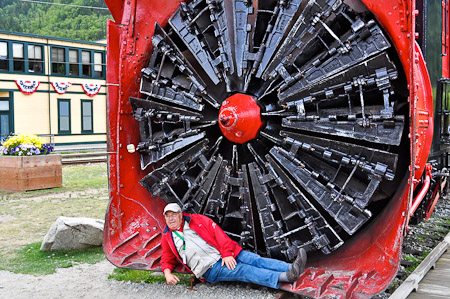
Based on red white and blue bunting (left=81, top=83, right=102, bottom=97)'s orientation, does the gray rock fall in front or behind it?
in front

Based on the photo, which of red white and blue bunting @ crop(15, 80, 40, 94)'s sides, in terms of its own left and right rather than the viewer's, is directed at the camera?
front

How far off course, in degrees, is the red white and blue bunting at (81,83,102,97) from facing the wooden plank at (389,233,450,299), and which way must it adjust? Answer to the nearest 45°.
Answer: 0° — it already faces it

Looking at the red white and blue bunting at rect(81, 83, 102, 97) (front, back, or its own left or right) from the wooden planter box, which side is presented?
front

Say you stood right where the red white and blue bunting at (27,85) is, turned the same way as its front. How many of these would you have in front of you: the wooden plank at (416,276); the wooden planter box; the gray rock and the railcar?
4

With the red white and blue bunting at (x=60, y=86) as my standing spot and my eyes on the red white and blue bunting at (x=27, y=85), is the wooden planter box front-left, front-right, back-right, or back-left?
front-left

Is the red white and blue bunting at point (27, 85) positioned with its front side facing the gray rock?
yes

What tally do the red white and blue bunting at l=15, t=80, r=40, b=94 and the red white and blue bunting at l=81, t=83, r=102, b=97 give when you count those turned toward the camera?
2

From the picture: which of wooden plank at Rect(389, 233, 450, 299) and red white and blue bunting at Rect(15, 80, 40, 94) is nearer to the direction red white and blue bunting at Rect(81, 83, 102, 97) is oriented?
the wooden plank

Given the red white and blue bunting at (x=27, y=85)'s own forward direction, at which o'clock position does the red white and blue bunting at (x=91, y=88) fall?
the red white and blue bunting at (x=91, y=88) is roughly at 8 o'clock from the red white and blue bunting at (x=27, y=85).

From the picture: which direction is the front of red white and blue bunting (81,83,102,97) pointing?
toward the camera

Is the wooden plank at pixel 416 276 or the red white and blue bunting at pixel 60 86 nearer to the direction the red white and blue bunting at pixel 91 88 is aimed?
the wooden plank

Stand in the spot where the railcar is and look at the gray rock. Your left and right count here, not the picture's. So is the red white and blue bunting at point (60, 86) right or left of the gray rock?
right

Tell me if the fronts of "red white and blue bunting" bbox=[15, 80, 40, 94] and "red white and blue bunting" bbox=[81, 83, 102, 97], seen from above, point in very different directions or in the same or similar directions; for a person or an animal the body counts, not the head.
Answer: same or similar directions

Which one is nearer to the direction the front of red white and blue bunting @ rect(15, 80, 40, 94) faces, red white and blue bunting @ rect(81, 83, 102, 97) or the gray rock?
the gray rock

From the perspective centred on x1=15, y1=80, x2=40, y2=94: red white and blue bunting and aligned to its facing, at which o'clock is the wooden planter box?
The wooden planter box is roughly at 12 o'clock from the red white and blue bunting.

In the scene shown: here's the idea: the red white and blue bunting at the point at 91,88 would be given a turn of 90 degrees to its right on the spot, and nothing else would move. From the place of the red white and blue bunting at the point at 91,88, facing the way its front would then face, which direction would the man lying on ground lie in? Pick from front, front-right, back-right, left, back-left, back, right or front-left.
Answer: left
